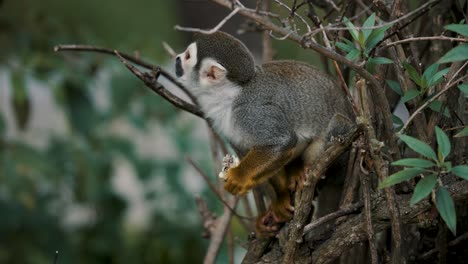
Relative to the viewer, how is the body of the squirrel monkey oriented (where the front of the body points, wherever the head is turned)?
to the viewer's left
